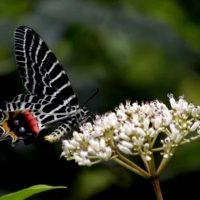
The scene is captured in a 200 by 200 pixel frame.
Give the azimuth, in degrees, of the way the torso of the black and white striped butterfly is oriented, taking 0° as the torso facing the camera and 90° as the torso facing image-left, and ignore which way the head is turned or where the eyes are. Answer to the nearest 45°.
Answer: approximately 270°
